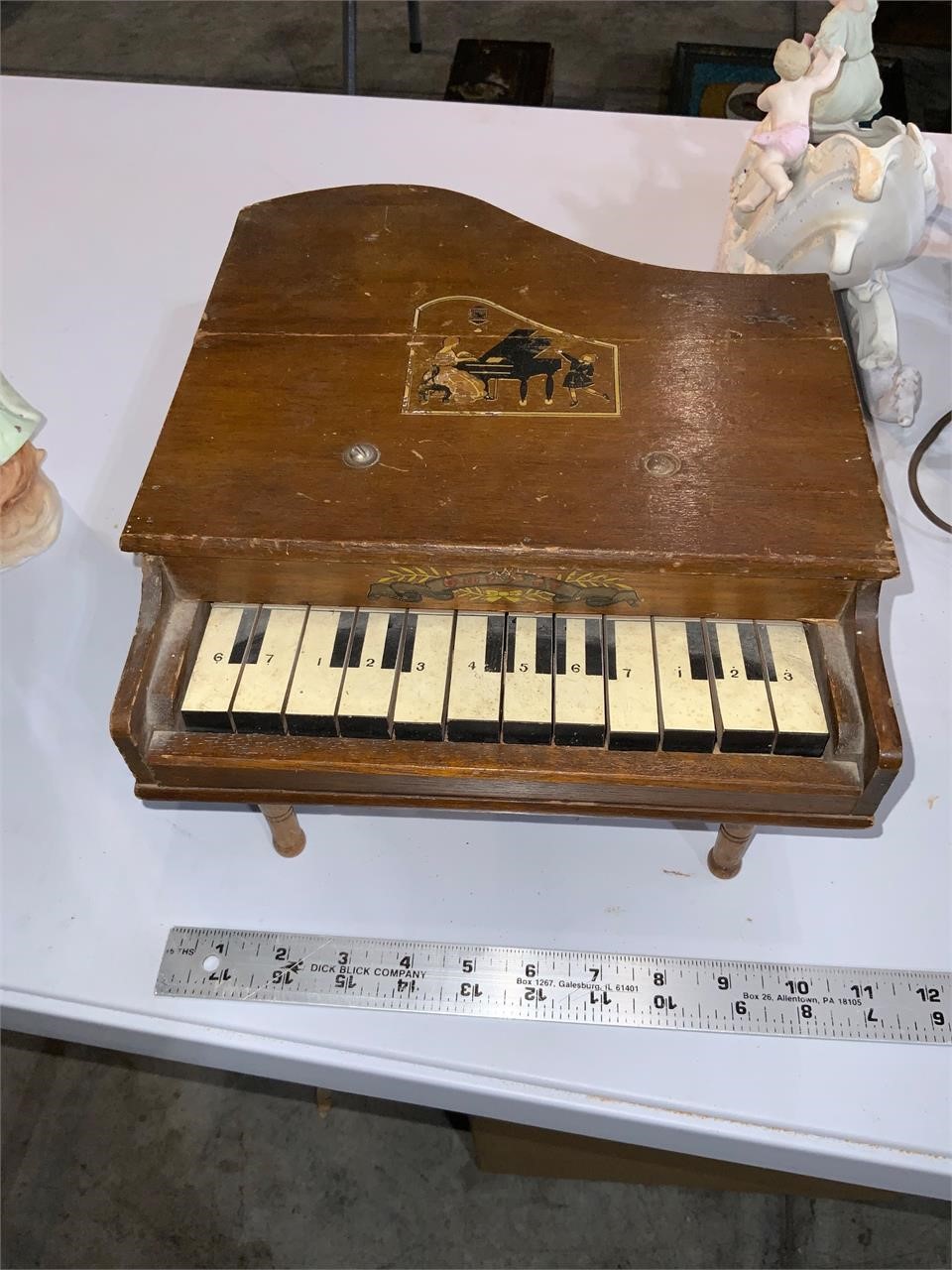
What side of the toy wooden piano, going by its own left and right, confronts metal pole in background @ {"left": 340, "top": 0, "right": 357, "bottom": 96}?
back

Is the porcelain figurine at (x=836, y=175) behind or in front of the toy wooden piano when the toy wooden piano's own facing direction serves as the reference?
behind

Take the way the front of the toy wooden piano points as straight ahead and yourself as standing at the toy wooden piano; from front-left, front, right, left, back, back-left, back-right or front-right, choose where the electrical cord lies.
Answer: back-left

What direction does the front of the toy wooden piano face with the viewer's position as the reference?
facing the viewer

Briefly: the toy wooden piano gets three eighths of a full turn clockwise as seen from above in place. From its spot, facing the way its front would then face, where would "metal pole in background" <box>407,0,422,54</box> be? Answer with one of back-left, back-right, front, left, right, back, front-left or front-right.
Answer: front-right

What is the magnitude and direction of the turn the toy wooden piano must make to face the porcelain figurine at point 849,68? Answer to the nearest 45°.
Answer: approximately 135° to its left
